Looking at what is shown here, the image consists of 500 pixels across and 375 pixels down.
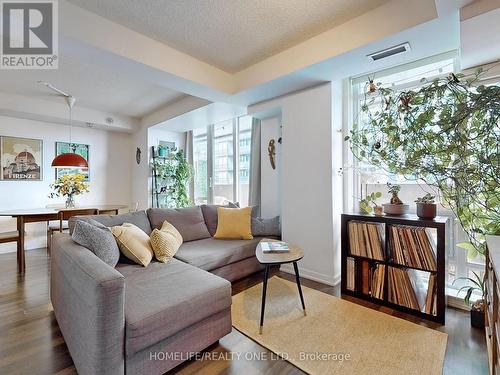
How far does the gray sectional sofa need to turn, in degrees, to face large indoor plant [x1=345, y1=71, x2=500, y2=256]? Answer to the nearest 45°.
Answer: approximately 45° to its left

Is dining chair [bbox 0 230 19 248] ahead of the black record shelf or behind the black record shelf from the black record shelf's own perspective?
ahead

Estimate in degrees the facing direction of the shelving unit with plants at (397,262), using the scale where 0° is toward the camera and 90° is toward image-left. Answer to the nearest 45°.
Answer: approximately 45°

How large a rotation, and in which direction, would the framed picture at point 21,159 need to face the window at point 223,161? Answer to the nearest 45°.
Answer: approximately 45° to its left

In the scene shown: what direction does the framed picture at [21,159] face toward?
toward the camera

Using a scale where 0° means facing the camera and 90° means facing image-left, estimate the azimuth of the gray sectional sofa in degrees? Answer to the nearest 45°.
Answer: approximately 315°

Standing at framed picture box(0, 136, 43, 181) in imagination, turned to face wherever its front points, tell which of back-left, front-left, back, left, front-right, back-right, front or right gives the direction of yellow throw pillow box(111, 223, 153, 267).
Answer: front

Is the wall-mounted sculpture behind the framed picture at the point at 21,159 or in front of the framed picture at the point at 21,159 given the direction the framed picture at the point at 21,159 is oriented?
in front

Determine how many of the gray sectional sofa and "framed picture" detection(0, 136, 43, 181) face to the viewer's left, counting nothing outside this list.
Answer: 0

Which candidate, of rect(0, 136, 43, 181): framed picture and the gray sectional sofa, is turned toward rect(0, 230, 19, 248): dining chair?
the framed picture

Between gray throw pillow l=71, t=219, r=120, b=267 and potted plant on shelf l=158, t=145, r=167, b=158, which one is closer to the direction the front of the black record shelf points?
the gray throw pillow

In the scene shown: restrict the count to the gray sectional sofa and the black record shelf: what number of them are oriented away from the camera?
0
